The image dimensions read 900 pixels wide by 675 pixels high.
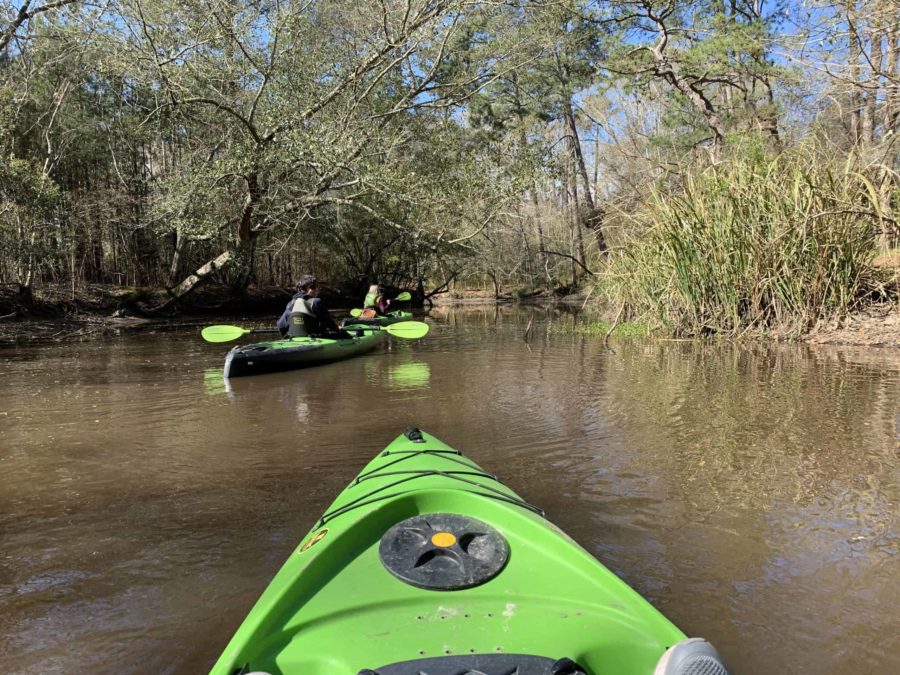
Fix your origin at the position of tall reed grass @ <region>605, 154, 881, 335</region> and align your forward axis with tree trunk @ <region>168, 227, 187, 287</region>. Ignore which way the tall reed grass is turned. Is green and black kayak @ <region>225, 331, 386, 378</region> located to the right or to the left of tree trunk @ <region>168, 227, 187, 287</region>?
left

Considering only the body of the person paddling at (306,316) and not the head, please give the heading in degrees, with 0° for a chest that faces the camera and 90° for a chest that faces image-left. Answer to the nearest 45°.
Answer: approximately 225°

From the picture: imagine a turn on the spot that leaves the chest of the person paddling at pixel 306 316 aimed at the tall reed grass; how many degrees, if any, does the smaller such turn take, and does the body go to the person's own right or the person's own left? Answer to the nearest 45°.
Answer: approximately 45° to the person's own right

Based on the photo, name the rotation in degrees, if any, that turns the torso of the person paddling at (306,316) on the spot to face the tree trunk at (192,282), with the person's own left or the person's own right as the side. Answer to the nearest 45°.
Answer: approximately 45° to the person's own left

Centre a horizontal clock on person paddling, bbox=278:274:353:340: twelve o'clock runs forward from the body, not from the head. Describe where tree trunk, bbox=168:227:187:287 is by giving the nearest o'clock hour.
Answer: The tree trunk is roughly at 10 o'clock from the person paddling.
